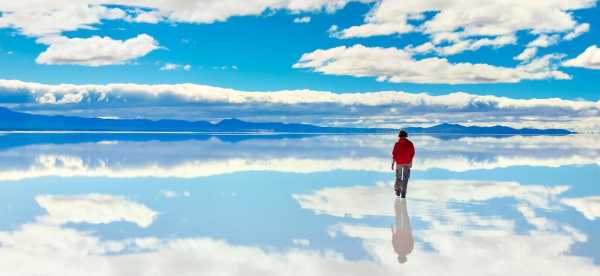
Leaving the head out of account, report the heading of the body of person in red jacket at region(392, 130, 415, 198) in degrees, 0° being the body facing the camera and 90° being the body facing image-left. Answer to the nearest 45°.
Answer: approximately 180°
